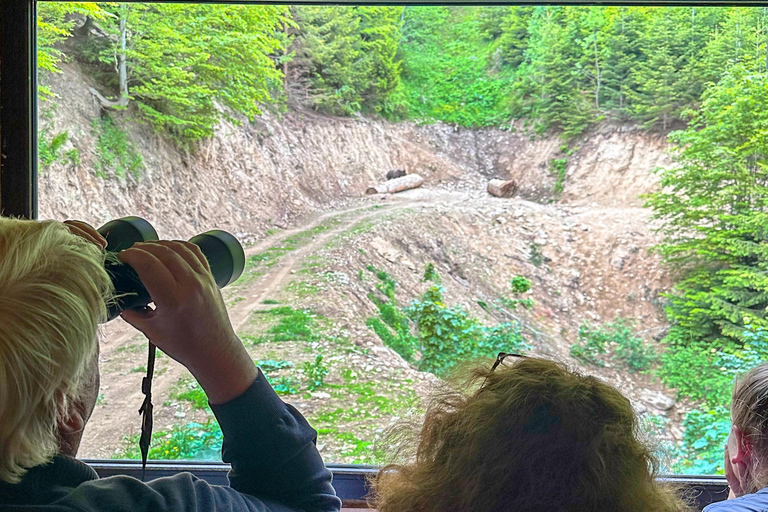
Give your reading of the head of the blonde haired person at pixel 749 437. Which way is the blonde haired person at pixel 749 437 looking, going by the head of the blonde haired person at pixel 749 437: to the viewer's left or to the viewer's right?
to the viewer's left

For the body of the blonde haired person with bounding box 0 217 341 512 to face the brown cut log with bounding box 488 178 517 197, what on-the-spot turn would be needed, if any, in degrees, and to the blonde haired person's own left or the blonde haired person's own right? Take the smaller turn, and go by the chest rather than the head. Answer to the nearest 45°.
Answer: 0° — they already face it

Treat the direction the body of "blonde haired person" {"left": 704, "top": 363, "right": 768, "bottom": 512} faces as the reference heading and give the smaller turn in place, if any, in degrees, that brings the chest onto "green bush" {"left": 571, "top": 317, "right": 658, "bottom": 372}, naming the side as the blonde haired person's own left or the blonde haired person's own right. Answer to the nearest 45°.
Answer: approximately 45° to the blonde haired person's own right

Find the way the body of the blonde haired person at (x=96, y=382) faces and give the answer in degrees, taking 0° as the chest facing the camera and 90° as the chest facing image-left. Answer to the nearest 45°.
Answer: approximately 225°

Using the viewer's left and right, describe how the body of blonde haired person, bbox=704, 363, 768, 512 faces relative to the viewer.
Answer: facing away from the viewer and to the left of the viewer
